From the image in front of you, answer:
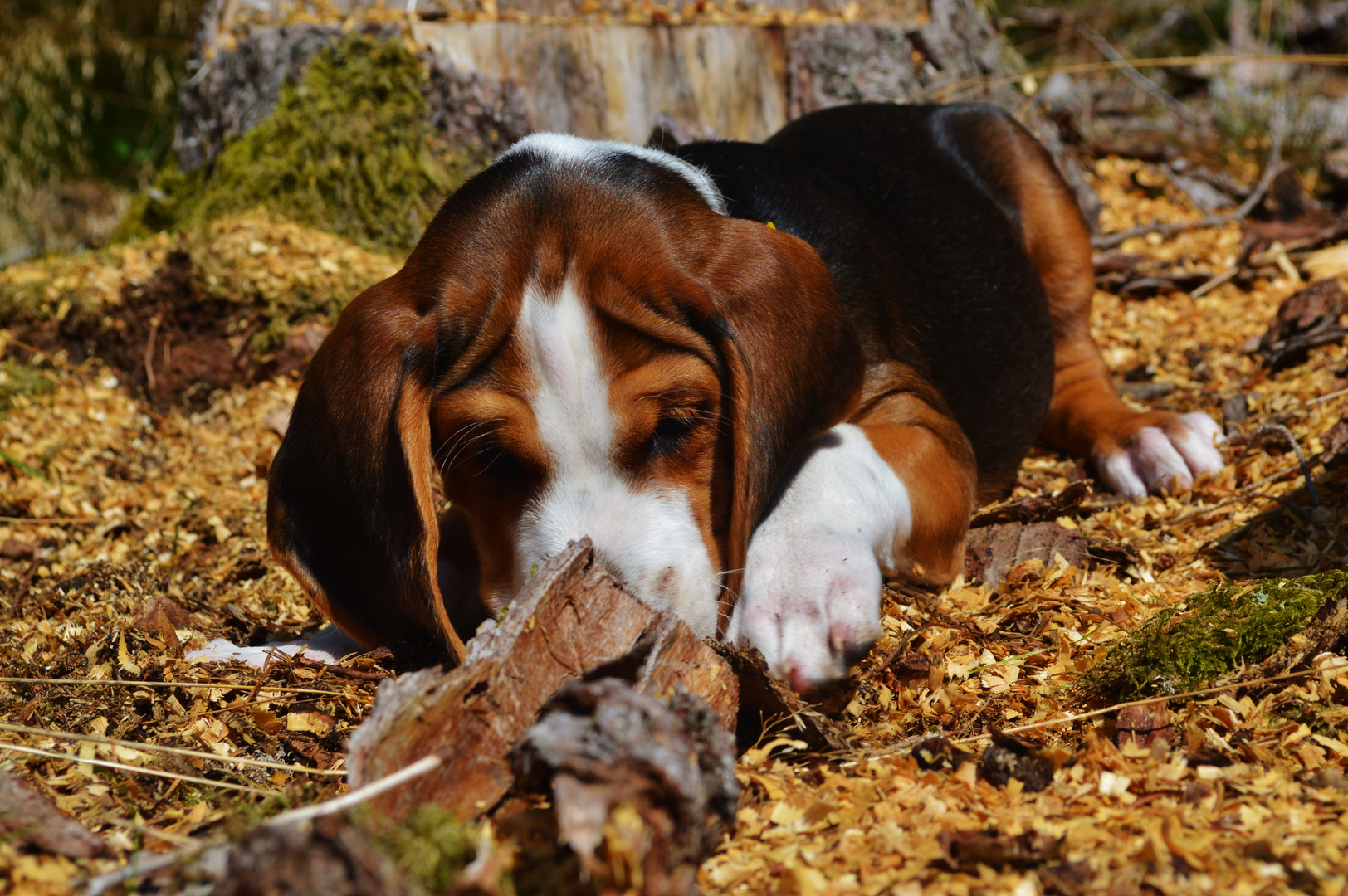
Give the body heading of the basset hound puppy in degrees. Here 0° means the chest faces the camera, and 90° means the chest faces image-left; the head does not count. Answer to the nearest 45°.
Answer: approximately 45°

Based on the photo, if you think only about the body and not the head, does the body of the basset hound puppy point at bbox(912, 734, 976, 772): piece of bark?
no

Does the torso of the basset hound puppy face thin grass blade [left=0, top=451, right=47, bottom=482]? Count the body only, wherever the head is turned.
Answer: no

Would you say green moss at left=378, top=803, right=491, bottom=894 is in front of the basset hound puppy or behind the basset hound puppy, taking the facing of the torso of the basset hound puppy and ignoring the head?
in front

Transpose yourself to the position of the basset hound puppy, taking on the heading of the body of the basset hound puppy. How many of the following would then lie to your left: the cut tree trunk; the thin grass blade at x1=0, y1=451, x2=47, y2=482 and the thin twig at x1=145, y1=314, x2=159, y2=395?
0

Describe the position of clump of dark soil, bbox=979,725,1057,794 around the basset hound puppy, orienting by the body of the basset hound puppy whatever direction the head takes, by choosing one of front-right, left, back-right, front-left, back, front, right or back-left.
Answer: left

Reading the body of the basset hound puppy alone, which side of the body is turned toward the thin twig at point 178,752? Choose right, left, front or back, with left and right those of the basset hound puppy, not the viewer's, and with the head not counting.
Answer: front

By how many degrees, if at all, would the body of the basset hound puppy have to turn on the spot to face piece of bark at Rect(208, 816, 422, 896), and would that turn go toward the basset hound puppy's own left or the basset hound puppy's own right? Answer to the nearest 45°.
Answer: approximately 45° to the basset hound puppy's own left

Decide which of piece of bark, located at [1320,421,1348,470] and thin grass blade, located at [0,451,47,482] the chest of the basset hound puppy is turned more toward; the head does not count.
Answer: the thin grass blade

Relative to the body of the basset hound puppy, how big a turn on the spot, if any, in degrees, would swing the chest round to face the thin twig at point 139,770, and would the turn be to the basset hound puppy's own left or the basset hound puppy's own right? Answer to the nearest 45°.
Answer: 0° — it already faces it
